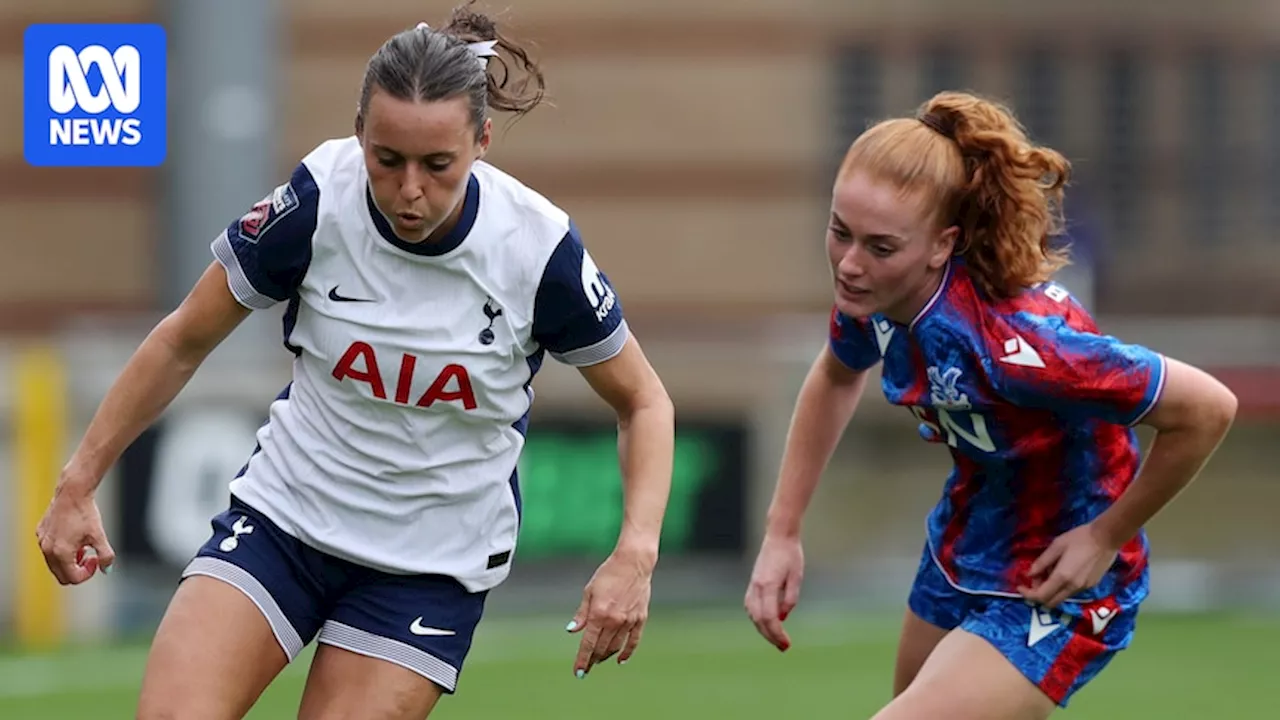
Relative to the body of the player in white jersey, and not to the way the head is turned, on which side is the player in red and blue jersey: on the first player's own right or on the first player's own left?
on the first player's own left

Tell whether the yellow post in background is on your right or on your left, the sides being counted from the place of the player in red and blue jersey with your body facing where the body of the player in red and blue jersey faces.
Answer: on your right

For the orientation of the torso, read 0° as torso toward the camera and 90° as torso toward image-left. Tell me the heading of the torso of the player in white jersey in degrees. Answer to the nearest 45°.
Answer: approximately 0°

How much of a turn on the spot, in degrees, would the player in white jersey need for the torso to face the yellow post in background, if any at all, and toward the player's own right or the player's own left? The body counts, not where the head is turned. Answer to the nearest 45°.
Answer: approximately 180°

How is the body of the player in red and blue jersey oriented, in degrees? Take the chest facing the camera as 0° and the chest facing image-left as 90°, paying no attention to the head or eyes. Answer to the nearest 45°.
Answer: approximately 45°
